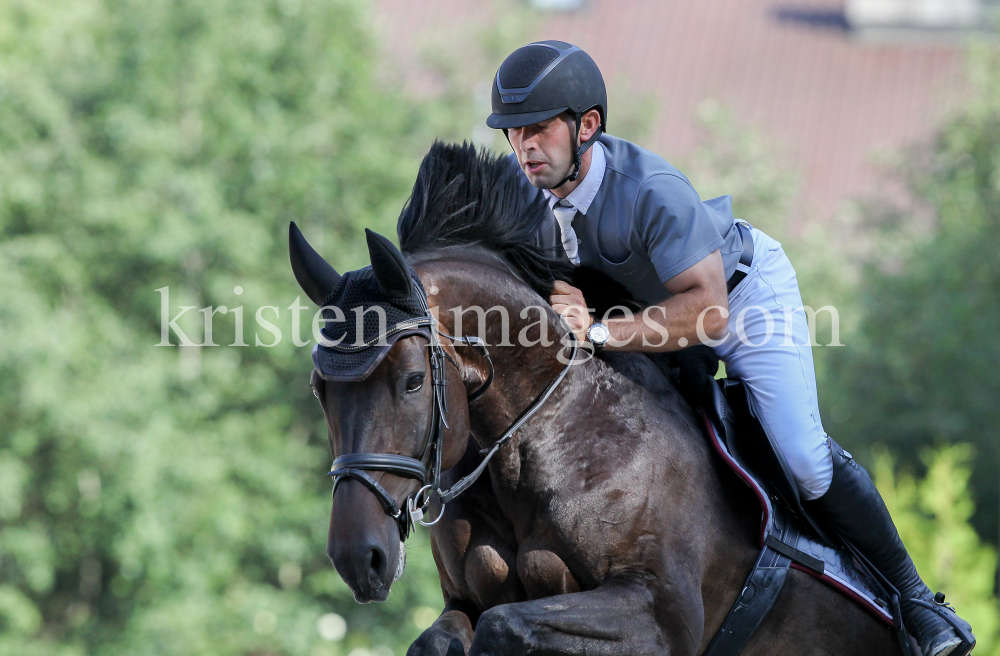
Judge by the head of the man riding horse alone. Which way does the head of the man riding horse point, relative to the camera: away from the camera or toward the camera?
toward the camera

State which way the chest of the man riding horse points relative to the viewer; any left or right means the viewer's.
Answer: facing the viewer and to the left of the viewer
